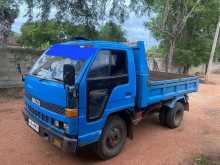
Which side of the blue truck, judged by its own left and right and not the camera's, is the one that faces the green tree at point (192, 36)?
back

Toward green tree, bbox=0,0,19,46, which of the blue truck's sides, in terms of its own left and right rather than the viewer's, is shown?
right

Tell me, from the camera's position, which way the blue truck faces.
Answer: facing the viewer and to the left of the viewer

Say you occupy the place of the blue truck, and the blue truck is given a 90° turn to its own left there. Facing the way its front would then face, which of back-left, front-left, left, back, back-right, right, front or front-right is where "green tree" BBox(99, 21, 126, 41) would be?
back-left
